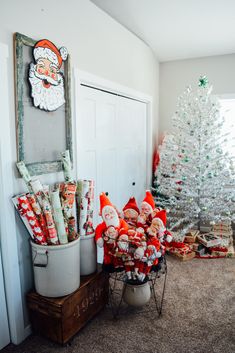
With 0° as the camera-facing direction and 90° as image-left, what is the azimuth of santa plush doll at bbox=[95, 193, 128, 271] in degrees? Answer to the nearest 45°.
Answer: approximately 0°

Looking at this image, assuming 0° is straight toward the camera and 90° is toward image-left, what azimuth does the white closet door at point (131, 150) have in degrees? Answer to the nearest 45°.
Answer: approximately 315°

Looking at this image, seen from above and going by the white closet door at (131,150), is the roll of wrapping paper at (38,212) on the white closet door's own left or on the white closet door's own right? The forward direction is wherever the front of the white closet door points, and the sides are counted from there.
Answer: on the white closet door's own right

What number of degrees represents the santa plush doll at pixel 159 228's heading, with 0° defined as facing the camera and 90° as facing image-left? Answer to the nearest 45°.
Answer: approximately 45°
